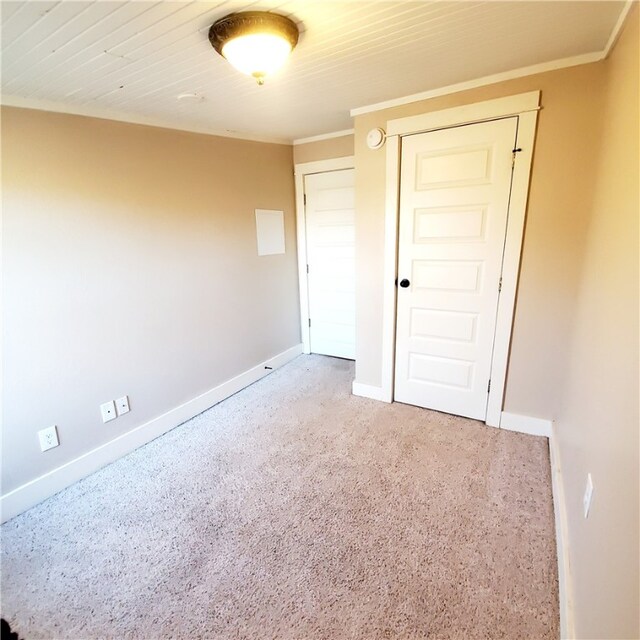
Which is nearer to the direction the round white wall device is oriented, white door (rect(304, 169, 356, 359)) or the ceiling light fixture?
the ceiling light fixture

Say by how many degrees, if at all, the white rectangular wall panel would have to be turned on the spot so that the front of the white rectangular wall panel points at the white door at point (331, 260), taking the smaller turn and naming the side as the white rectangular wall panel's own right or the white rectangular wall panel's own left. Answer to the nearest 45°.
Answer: approximately 45° to the white rectangular wall panel's own left

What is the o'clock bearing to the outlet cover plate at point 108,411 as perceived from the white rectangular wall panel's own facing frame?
The outlet cover plate is roughly at 3 o'clock from the white rectangular wall panel.

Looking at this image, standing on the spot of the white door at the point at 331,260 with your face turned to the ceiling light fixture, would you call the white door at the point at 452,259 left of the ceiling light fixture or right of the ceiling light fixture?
left

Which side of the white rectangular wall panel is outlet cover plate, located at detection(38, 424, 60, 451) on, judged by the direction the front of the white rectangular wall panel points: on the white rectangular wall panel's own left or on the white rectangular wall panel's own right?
on the white rectangular wall panel's own right

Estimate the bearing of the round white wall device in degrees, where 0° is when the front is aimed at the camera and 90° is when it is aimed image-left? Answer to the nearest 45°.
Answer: approximately 45°

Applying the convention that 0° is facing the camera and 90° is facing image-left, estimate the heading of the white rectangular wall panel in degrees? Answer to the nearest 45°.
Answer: approximately 315°

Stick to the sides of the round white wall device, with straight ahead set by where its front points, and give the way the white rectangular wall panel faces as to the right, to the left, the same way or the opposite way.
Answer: to the left

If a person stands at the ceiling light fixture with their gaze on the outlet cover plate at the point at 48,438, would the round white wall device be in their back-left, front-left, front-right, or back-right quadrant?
back-right

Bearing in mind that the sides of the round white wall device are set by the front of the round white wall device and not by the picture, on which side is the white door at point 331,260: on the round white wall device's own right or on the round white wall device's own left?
on the round white wall device's own right
